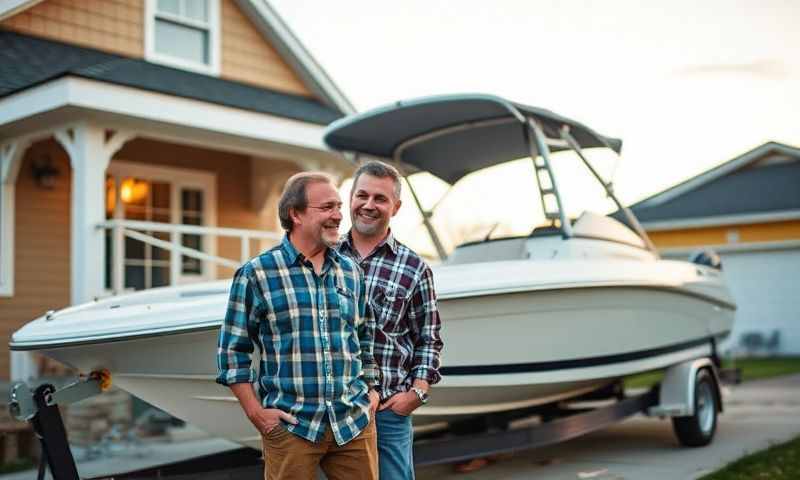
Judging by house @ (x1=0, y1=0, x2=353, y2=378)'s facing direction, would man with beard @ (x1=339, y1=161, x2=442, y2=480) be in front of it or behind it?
in front

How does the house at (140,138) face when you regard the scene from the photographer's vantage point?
facing the viewer and to the right of the viewer

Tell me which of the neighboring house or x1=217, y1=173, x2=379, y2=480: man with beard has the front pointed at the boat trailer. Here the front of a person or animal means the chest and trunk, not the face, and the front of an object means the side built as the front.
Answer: the neighboring house

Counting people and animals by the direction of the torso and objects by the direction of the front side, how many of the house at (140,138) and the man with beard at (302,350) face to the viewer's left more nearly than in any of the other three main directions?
0

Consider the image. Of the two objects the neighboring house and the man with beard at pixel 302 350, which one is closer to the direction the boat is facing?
the man with beard

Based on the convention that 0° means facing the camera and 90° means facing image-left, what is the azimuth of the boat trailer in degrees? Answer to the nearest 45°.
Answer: approximately 45°

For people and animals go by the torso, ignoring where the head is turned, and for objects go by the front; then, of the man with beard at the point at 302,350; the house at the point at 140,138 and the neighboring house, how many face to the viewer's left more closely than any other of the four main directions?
0

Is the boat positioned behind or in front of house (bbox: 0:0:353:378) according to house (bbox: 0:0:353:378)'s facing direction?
in front

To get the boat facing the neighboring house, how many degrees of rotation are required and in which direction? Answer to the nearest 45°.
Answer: approximately 180°

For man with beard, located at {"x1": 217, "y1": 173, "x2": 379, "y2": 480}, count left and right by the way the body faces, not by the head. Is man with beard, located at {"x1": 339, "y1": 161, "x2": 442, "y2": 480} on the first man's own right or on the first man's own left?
on the first man's own left

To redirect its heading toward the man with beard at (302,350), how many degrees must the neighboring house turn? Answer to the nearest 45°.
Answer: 0° — it already faces them

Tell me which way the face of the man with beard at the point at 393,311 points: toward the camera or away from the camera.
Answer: toward the camera

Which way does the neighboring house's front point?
toward the camera

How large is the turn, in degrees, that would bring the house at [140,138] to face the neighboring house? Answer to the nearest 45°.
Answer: approximately 90° to its left
